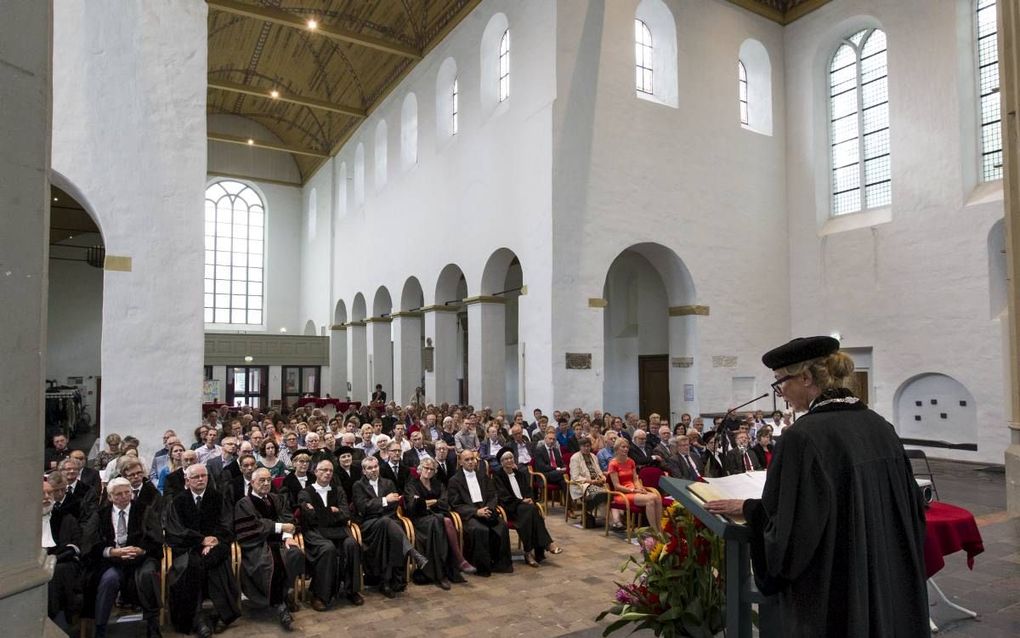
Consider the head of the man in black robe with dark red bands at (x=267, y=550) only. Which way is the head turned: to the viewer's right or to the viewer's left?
to the viewer's right

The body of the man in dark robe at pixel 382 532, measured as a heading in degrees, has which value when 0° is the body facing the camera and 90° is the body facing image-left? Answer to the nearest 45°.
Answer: approximately 315°

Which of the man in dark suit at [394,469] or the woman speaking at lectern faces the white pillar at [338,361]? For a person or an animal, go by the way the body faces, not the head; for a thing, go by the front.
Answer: the woman speaking at lectern

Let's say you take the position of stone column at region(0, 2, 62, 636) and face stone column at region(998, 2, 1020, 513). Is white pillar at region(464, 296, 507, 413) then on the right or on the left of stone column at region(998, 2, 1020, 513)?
left

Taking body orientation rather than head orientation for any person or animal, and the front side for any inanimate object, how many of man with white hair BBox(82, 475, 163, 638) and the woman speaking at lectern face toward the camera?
1

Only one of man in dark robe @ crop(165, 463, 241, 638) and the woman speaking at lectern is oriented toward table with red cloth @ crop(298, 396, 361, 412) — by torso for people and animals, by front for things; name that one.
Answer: the woman speaking at lectern

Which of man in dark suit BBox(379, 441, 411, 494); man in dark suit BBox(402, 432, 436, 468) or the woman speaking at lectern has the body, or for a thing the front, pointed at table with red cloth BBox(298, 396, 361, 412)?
the woman speaking at lectern

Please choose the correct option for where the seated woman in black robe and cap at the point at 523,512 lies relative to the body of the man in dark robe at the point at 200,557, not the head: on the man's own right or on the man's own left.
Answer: on the man's own left

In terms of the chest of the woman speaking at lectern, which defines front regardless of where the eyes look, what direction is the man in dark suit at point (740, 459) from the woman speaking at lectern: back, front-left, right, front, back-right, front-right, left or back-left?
front-right

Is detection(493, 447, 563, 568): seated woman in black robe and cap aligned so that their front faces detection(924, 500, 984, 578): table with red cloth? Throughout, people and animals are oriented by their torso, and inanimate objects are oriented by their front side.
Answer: yes

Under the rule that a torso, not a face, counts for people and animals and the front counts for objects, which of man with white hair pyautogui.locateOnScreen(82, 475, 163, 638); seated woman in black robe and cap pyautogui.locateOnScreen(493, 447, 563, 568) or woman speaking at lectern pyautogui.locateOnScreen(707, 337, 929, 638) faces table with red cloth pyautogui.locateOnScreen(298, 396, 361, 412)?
the woman speaking at lectern
